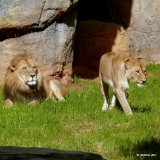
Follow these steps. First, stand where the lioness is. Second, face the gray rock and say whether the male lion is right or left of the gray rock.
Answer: left

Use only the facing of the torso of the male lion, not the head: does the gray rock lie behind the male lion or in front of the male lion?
behind

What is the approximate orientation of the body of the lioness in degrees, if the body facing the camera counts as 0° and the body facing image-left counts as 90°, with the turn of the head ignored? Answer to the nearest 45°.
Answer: approximately 315°

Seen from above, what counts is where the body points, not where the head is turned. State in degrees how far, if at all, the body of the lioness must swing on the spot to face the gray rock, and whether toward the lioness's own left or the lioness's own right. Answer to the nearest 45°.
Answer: approximately 180°

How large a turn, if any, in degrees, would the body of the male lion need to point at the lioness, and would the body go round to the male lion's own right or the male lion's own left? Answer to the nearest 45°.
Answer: approximately 90° to the male lion's own left
